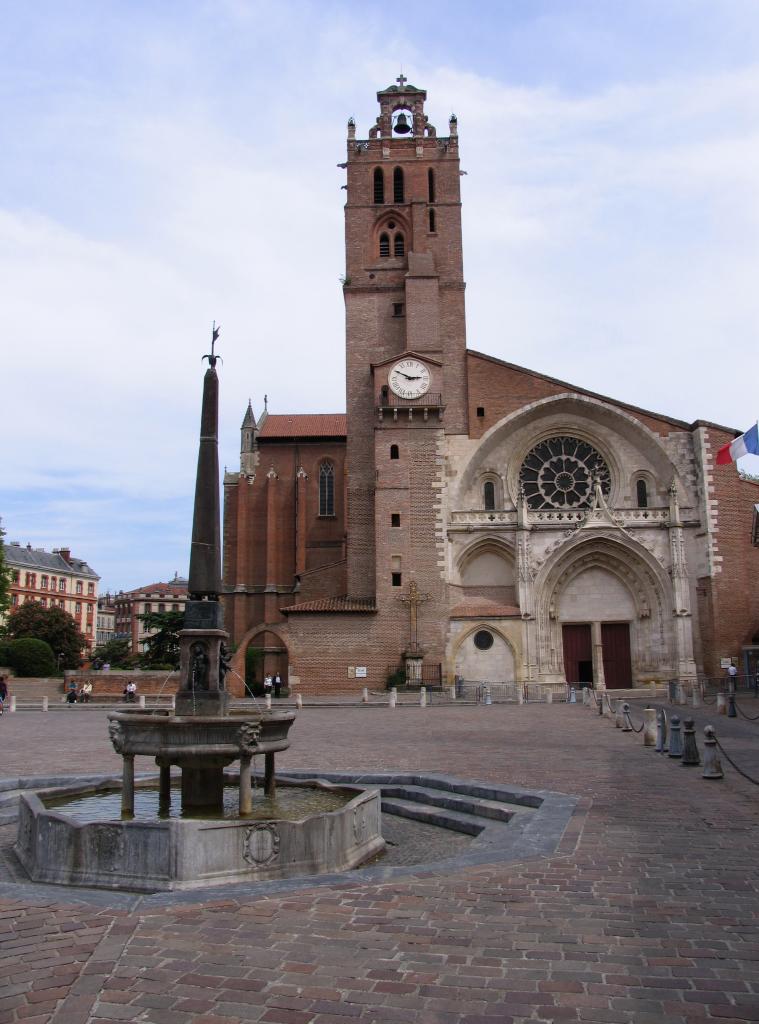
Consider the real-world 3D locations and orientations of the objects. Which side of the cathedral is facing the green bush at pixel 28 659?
right

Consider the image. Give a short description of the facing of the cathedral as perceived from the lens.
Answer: facing the viewer

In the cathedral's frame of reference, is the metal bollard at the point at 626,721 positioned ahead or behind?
ahead

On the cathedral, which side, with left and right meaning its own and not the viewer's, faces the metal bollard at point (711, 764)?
front

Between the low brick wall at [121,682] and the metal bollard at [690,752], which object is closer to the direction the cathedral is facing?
the metal bollard

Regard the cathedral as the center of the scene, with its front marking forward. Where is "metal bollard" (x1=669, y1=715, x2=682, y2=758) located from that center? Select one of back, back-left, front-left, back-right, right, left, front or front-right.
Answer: front

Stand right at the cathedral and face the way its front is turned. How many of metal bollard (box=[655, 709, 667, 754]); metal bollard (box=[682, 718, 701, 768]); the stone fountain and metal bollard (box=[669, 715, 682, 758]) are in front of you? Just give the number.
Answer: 4

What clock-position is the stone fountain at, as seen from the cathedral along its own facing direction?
The stone fountain is roughly at 12 o'clock from the cathedral.

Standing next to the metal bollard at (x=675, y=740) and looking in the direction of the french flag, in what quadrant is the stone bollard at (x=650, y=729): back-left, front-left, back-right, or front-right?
front-left

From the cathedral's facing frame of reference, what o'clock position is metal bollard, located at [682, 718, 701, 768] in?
The metal bollard is roughly at 12 o'clock from the cathedral.

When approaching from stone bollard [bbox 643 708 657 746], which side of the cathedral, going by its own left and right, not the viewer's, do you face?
front

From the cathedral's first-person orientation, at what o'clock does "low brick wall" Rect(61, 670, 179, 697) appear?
The low brick wall is roughly at 3 o'clock from the cathedral.

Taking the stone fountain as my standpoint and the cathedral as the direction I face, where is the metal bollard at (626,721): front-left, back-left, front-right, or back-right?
front-right
